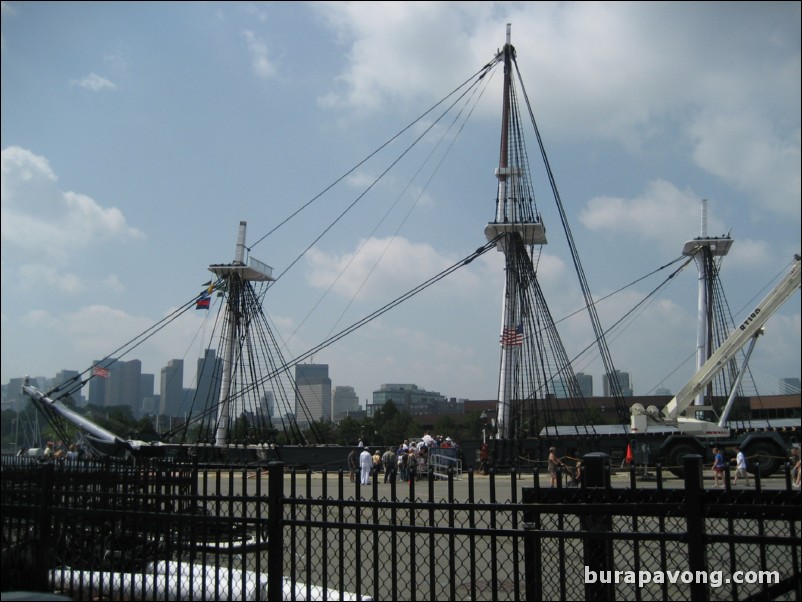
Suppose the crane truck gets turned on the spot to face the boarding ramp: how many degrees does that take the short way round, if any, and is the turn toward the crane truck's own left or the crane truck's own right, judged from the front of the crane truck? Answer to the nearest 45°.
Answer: approximately 180°

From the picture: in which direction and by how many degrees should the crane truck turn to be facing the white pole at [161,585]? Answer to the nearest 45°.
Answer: approximately 90° to its right

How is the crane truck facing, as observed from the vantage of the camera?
facing to the right of the viewer

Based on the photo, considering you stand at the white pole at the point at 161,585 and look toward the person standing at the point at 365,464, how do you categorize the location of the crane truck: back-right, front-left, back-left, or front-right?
front-right

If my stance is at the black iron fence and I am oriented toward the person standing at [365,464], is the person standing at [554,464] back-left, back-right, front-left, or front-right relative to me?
front-right

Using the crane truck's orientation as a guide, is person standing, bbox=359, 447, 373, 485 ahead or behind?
behind

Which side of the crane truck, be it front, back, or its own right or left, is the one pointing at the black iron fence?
right

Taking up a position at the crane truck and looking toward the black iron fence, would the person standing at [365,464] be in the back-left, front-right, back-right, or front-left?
front-right
